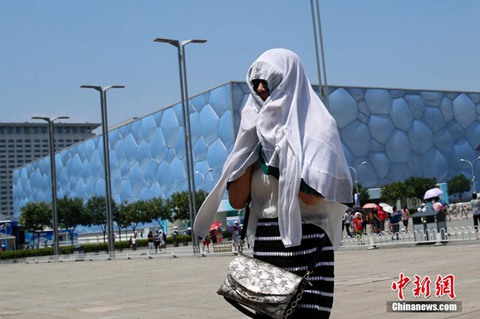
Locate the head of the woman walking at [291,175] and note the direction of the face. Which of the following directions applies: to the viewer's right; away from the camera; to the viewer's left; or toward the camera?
toward the camera

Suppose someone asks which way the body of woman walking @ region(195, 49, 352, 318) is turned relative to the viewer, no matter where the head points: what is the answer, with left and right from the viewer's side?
facing the viewer and to the left of the viewer

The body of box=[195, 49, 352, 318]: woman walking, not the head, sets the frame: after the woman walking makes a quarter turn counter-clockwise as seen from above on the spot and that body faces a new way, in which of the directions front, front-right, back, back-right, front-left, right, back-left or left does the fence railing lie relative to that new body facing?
back-left

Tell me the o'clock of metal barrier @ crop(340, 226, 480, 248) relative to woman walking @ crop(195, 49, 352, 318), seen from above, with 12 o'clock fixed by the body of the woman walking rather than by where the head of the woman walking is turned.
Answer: The metal barrier is roughly at 5 o'clock from the woman walking.
